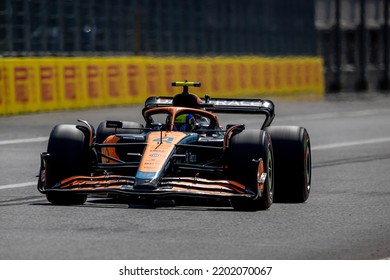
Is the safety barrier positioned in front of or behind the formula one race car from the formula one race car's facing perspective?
behind

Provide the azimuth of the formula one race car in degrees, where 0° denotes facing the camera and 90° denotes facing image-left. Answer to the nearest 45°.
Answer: approximately 0°
